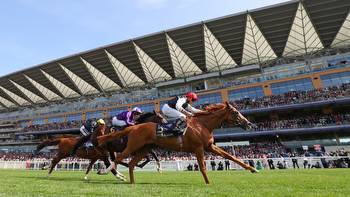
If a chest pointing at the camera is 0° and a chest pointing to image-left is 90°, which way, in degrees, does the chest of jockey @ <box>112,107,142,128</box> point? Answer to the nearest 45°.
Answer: approximately 270°

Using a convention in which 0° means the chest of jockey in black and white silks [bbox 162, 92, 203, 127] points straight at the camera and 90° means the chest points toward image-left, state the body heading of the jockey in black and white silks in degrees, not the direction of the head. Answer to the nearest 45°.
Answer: approximately 270°

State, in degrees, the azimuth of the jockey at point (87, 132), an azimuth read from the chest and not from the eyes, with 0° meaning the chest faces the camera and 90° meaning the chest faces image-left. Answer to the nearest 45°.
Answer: approximately 270°

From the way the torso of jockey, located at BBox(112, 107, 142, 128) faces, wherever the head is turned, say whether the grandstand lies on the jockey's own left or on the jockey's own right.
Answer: on the jockey's own left

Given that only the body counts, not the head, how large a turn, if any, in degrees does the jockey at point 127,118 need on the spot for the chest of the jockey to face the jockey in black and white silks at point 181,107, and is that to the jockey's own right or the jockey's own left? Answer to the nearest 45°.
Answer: approximately 45° to the jockey's own right

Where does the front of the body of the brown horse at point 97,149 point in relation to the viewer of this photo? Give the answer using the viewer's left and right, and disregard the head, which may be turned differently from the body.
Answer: facing to the right of the viewer

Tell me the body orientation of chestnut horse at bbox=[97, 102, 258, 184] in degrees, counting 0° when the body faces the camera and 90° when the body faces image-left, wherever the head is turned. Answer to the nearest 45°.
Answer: approximately 270°

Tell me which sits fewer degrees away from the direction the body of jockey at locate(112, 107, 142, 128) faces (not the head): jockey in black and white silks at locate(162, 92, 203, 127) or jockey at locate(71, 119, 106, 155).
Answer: the jockey in black and white silks
